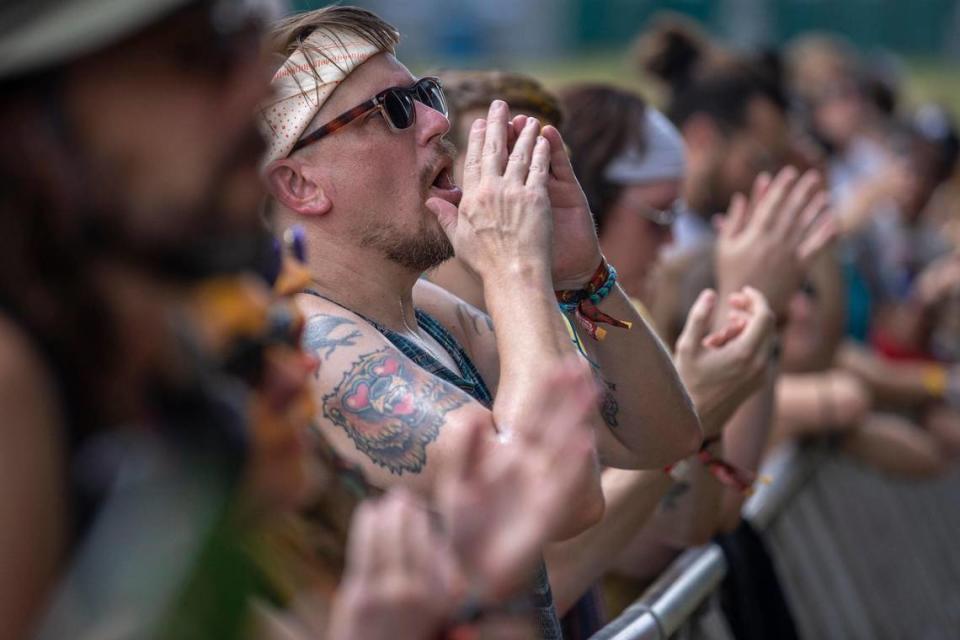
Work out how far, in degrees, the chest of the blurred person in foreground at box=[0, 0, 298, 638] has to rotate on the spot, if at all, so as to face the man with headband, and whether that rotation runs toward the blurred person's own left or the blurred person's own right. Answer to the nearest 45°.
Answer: approximately 45° to the blurred person's own left

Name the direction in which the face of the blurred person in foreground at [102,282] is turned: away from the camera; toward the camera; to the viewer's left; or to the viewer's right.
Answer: to the viewer's right

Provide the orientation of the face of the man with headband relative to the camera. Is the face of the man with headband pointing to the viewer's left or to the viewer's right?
to the viewer's right

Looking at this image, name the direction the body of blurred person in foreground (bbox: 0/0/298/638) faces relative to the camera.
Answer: to the viewer's right

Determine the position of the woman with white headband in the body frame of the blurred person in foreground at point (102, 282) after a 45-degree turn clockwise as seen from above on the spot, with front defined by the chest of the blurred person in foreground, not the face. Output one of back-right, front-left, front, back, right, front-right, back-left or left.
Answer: left
